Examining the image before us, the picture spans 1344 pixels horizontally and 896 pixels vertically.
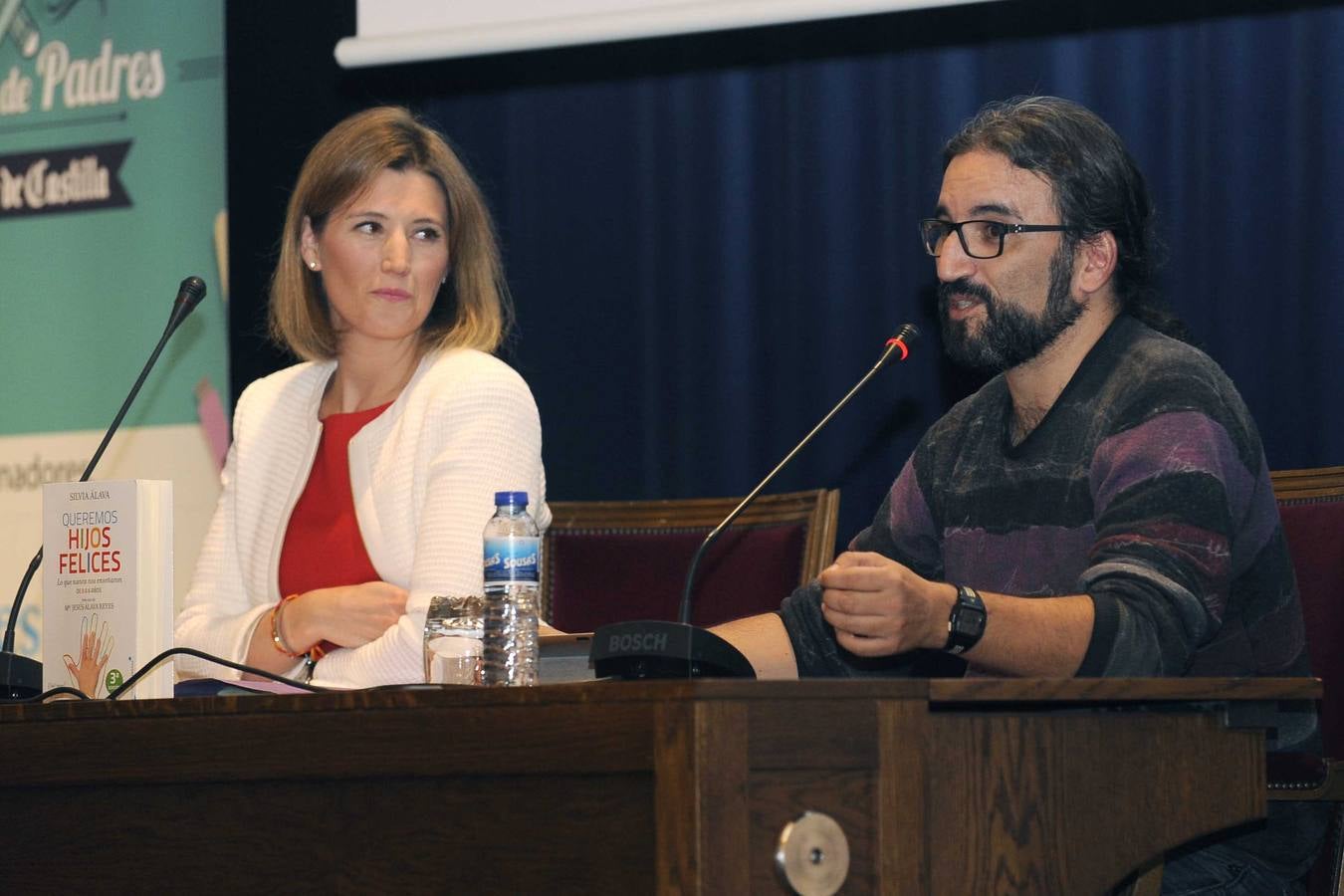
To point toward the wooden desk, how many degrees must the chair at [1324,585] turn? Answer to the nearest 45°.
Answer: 0° — it already faces it

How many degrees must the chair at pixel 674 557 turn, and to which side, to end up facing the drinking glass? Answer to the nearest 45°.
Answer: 0° — it already faces it

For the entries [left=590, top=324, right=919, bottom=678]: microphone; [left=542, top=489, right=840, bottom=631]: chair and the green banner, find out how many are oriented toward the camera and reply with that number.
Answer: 2

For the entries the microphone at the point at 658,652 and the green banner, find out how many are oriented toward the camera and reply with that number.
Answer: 1

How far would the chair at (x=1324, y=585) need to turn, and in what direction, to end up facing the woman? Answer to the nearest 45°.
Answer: approximately 45° to its right

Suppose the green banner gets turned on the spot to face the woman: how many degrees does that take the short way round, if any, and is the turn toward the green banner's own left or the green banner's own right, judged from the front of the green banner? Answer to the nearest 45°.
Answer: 0° — it already faces them

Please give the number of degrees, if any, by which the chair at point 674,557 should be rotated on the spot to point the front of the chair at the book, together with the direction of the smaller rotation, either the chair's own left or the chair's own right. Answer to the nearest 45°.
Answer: approximately 45° to the chair's own right

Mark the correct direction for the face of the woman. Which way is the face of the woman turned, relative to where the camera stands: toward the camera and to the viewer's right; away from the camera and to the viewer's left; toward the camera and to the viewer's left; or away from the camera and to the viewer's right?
toward the camera and to the viewer's right
